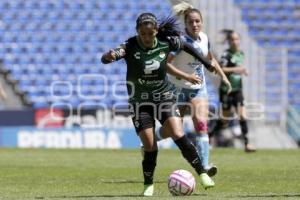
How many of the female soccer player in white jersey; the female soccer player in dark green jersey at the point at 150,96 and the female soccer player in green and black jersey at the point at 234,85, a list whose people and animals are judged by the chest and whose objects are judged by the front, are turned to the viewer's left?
0

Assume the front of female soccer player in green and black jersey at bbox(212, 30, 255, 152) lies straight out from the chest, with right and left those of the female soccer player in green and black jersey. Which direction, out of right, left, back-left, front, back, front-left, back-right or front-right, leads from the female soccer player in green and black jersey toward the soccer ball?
front-right

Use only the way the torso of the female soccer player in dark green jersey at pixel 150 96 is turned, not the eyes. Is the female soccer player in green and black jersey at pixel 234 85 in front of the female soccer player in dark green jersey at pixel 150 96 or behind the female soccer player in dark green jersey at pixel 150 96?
behind

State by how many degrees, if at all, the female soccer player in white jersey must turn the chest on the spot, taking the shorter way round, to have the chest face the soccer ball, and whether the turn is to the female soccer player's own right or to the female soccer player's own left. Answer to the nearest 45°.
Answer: approximately 45° to the female soccer player's own right

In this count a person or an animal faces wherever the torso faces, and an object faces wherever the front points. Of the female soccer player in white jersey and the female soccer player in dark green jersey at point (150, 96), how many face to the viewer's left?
0

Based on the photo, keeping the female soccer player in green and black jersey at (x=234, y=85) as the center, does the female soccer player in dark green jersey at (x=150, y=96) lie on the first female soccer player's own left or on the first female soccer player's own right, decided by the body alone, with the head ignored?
on the first female soccer player's own right

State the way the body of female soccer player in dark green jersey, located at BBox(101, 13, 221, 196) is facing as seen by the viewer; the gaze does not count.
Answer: toward the camera
